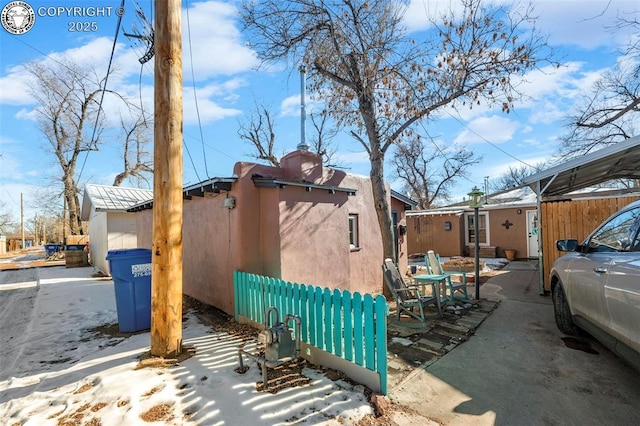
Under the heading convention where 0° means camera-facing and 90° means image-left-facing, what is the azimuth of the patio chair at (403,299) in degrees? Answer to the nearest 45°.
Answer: approximately 315°

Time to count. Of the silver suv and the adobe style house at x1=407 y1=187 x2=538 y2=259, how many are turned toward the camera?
1

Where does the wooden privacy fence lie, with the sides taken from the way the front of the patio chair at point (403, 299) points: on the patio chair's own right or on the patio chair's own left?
on the patio chair's own left

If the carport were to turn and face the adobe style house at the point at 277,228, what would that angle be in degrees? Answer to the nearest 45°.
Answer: approximately 90° to its right

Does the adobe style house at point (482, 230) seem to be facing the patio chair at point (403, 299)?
yes

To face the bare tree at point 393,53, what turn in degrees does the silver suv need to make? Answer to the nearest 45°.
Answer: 0° — it already faces it

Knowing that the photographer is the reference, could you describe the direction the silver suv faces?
facing away from the viewer and to the left of the viewer
